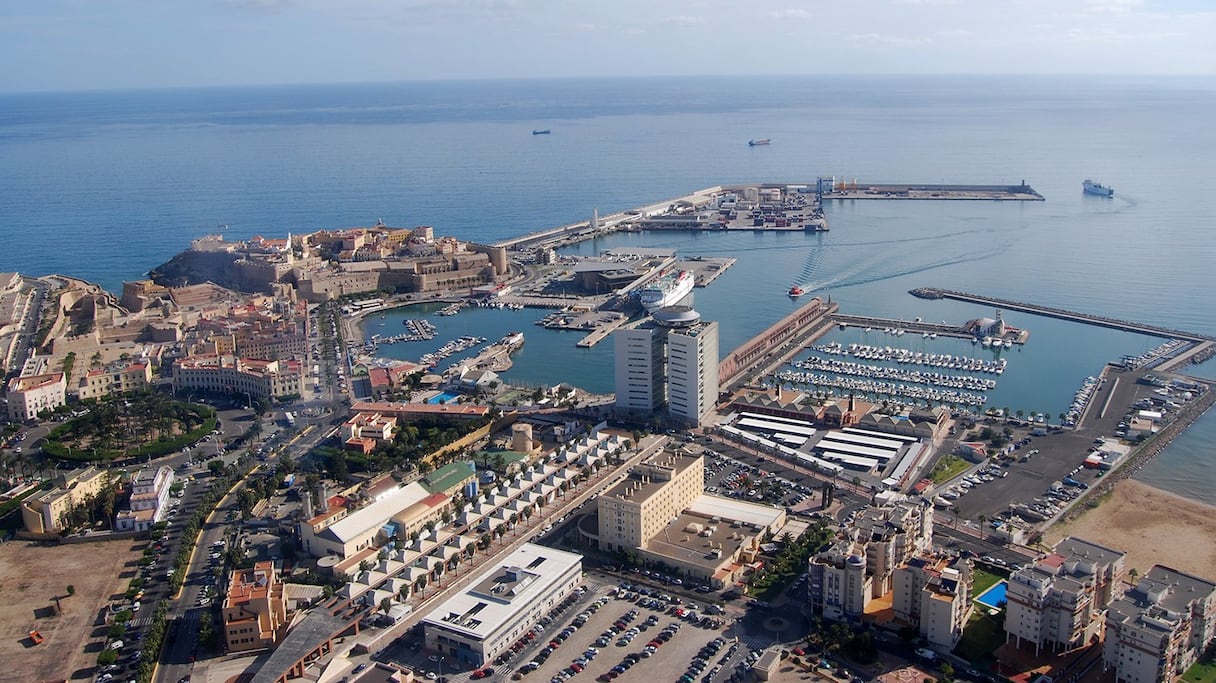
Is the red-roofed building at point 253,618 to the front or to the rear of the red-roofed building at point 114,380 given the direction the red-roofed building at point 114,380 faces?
to the front

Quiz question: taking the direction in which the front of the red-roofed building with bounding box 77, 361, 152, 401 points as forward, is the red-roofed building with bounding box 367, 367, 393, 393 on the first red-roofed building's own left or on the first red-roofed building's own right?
on the first red-roofed building's own left

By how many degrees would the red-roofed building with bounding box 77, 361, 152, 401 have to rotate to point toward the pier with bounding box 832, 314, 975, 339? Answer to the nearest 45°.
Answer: approximately 90° to its left

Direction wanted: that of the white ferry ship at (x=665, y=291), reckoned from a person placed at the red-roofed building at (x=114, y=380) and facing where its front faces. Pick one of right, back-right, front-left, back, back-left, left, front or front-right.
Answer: left

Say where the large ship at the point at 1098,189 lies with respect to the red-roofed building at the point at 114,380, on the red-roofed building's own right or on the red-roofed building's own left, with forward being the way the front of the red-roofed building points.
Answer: on the red-roofed building's own left

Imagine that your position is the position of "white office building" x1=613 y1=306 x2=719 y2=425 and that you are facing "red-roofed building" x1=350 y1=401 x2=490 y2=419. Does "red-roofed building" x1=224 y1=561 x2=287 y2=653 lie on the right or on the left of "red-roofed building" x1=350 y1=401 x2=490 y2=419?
left

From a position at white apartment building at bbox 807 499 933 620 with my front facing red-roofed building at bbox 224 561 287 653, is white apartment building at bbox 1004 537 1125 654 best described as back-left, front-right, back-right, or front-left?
back-left

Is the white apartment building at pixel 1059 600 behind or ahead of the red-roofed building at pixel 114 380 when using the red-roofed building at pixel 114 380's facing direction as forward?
ahead

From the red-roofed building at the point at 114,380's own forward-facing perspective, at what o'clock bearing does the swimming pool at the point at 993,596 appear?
The swimming pool is roughly at 11 o'clock from the red-roofed building.

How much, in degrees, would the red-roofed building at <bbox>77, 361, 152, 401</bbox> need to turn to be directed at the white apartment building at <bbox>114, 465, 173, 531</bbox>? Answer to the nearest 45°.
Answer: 0° — it already faces it

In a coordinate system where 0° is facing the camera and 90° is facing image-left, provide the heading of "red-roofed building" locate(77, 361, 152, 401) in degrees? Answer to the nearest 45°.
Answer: approximately 0°

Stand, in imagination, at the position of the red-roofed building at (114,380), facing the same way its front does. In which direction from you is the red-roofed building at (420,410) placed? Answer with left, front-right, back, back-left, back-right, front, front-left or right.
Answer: front-left

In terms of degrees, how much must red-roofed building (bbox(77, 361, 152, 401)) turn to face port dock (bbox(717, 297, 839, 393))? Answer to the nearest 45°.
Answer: approximately 90° to its left

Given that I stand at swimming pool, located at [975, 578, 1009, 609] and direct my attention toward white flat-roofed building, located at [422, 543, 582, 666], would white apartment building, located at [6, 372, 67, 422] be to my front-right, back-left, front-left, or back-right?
front-right

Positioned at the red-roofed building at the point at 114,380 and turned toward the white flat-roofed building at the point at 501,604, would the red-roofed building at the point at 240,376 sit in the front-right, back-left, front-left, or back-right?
front-left

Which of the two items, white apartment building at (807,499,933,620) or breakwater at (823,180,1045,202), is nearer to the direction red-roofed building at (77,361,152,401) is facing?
the white apartment building

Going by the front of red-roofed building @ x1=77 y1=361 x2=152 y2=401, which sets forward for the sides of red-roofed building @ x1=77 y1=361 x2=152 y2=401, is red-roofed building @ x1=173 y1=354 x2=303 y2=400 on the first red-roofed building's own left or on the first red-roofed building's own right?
on the first red-roofed building's own left
